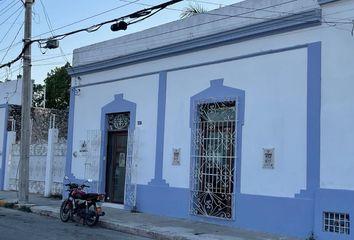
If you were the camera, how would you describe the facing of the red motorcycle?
facing away from the viewer and to the left of the viewer

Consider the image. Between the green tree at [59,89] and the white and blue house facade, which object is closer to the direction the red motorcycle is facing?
the green tree

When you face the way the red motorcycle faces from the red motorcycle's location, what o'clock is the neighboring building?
The neighboring building is roughly at 1 o'clock from the red motorcycle.

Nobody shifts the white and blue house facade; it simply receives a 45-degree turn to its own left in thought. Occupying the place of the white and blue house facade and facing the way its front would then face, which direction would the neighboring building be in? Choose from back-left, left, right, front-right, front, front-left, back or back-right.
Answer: back-right

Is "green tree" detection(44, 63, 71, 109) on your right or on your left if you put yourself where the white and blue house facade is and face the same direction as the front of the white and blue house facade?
on your right

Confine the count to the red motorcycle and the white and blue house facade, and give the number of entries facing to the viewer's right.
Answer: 0

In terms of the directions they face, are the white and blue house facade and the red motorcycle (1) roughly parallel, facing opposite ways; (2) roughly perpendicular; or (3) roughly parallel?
roughly perpendicular

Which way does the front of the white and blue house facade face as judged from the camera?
facing the viewer and to the left of the viewer

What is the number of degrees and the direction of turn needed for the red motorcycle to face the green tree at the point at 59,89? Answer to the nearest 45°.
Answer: approximately 45° to its right
